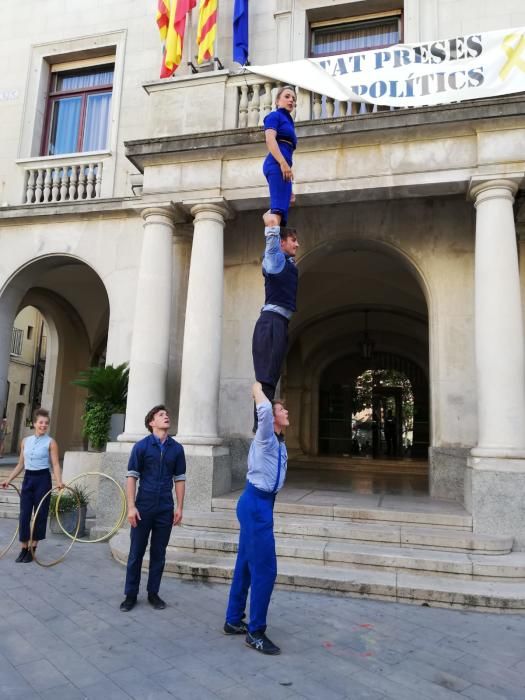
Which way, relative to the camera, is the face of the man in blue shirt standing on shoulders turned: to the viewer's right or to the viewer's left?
to the viewer's right

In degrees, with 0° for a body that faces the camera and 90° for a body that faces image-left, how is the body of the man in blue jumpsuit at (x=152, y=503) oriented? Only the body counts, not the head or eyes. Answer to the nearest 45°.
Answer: approximately 0°
